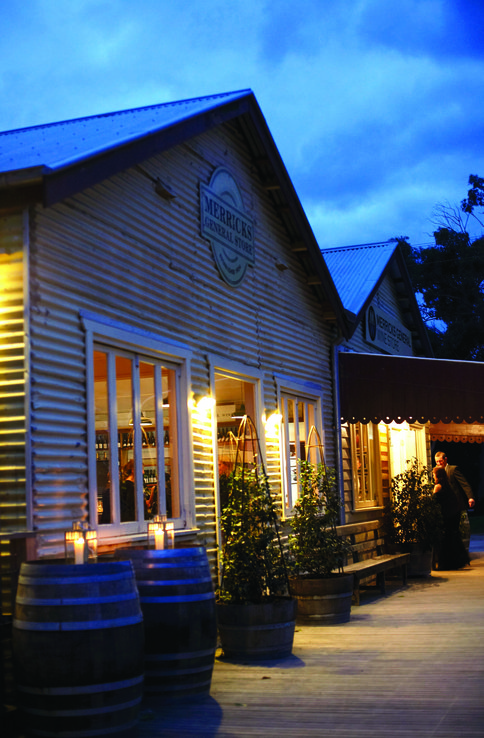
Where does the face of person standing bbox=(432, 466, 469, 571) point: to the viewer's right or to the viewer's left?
to the viewer's left

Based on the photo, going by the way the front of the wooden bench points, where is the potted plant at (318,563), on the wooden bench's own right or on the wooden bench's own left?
on the wooden bench's own right

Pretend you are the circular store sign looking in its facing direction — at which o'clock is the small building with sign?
The small building with sign is roughly at 8 o'clock from the circular store sign.

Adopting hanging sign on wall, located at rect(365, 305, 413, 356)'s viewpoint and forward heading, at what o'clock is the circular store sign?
The circular store sign is roughly at 2 o'clock from the hanging sign on wall.

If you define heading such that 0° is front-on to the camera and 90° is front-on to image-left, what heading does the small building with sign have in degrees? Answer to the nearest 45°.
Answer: approximately 315°
